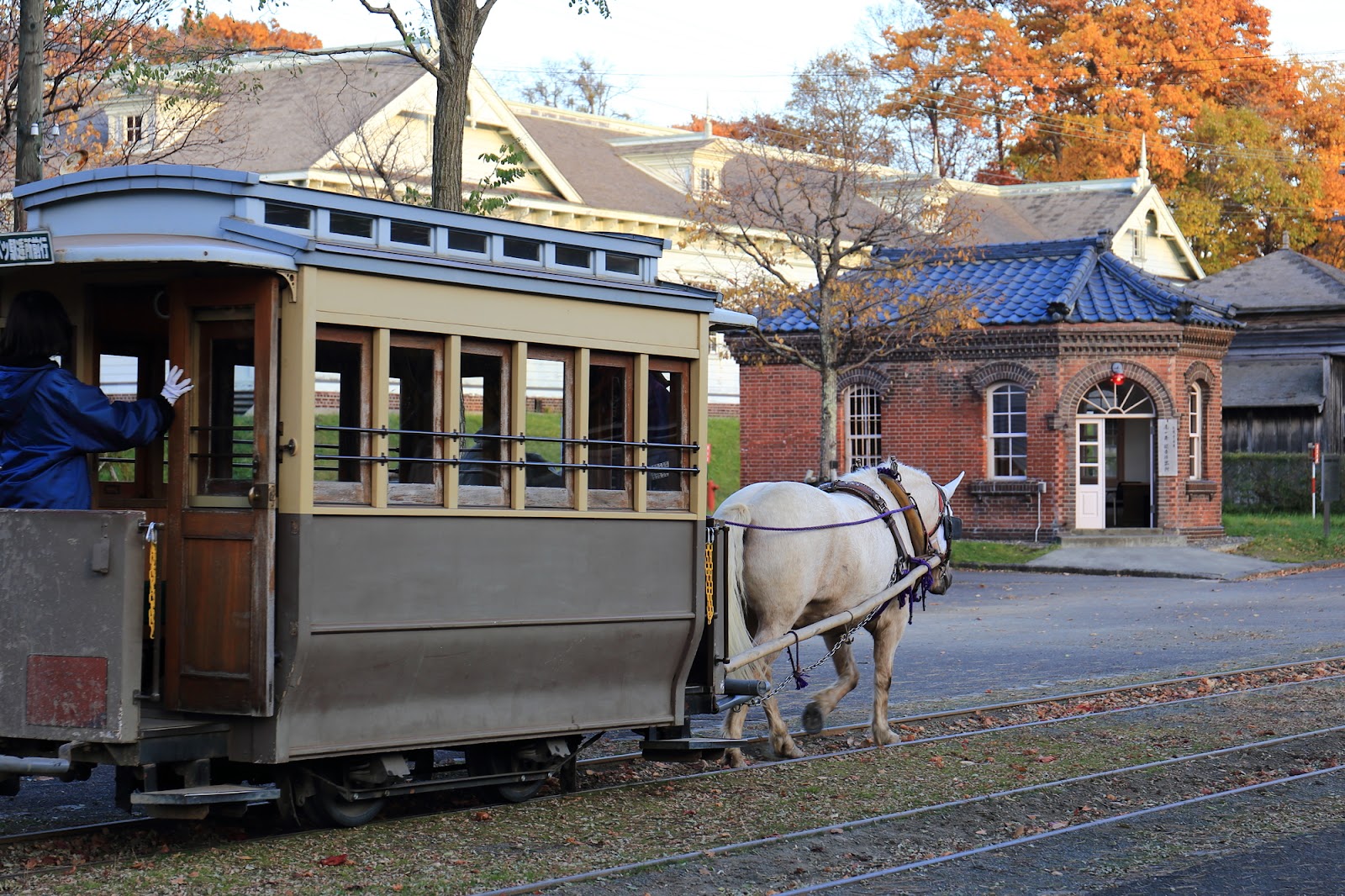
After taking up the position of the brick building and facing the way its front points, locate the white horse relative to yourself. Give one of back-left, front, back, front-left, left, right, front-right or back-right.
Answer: front

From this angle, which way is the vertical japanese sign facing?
toward the camera

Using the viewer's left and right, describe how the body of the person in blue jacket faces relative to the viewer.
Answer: facing away from the viewer and to the right of the viewer

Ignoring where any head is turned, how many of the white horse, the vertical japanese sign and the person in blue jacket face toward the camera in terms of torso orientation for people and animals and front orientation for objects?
1

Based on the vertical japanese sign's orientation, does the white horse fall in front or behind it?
in front

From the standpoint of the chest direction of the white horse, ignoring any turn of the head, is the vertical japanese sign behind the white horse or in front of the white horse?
in front

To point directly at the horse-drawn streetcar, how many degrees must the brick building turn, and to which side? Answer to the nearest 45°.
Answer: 0° — it already faces it

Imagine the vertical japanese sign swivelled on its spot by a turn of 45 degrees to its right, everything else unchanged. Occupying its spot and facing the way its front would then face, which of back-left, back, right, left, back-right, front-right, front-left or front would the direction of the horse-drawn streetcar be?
front-left

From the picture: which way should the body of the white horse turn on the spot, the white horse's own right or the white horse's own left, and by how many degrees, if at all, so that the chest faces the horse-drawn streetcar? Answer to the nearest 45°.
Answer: approximately 180°

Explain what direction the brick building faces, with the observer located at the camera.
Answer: facing the viewer

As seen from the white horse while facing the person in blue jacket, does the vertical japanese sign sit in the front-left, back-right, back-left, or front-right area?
back-right

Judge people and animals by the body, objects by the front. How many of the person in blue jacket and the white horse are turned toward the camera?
0

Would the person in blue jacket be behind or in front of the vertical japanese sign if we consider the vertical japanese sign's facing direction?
in front

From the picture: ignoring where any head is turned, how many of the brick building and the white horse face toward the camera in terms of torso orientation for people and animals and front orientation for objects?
1

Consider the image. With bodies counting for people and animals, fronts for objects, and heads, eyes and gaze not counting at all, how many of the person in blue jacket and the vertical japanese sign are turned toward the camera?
1

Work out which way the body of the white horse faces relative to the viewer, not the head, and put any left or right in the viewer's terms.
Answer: facing away from the viewer and to the right of the viewer

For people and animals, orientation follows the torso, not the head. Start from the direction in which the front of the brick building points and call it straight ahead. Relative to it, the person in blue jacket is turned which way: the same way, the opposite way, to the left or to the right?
the opposite way

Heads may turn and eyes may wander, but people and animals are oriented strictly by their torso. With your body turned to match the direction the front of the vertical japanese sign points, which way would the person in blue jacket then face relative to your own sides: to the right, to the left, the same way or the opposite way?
the opposite way
